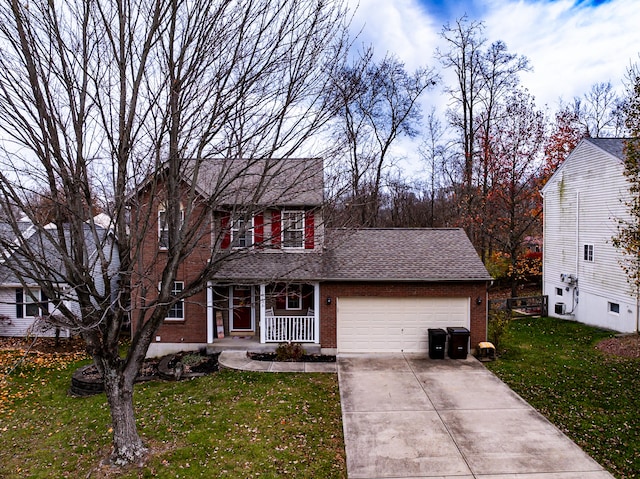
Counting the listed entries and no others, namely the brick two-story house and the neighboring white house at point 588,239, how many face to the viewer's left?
0

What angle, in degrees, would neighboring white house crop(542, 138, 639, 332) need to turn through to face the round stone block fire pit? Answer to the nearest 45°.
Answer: approximately 90° to its right

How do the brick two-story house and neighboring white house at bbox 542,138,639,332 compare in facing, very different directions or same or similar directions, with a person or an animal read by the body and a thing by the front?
same or similar directions

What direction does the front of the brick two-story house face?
toward the camera

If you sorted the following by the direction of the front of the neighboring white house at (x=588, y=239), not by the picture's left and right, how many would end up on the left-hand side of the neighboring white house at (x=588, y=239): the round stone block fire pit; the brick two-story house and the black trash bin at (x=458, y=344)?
0

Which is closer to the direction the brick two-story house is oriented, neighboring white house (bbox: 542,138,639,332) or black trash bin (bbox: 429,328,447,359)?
the black trash bin

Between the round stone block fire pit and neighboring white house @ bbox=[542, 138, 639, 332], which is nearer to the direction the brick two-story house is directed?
the round stone block fire pit

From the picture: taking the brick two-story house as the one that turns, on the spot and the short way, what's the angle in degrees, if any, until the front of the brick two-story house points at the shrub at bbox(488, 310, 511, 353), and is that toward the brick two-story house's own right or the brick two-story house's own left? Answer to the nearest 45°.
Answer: approximately 90° to the brick two-story house's own left

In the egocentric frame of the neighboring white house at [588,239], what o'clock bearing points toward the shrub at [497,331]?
The shrub is roughly at 2 o'clock from the neighboring white house.

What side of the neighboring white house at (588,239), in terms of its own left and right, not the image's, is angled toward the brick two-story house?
right

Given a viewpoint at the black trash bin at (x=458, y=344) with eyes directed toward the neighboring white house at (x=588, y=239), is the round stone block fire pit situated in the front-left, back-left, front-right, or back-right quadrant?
back-left

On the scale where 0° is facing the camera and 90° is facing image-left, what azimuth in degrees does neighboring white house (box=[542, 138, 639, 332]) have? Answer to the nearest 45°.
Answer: approximately 315°
